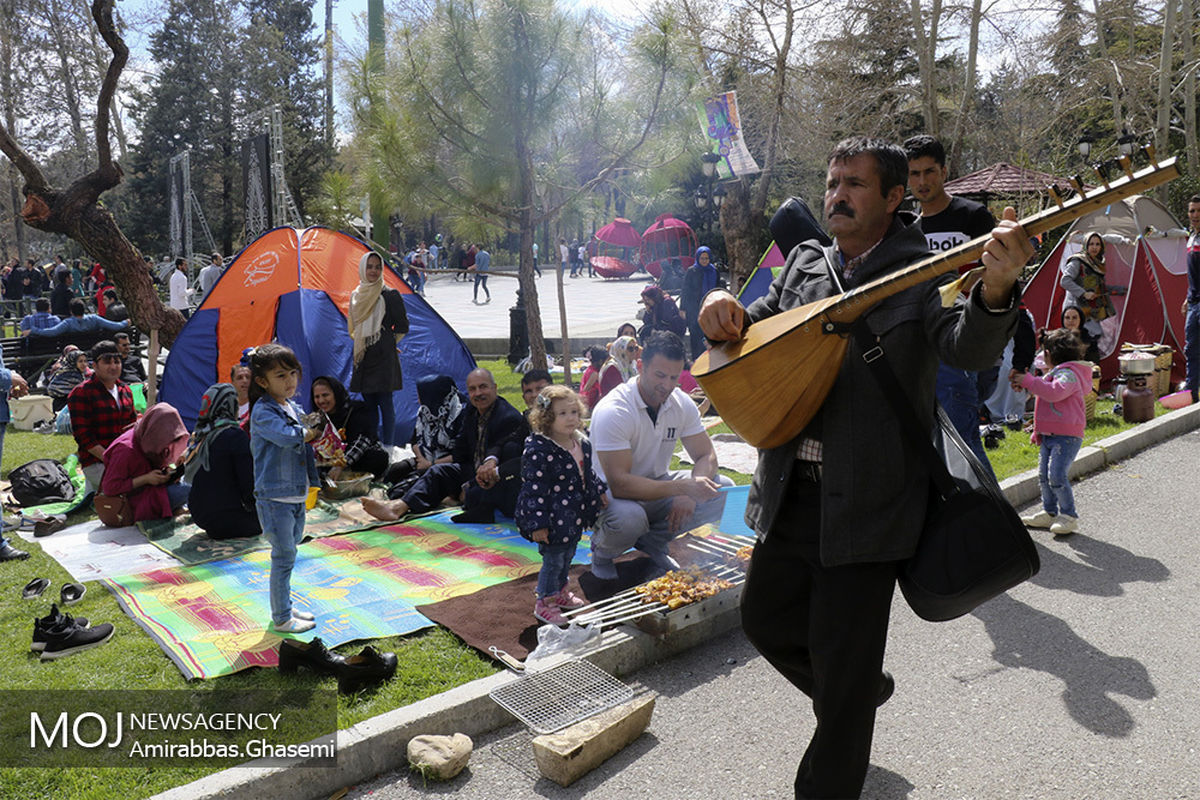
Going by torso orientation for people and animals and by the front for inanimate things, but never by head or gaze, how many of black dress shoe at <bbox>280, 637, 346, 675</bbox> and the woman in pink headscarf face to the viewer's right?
2

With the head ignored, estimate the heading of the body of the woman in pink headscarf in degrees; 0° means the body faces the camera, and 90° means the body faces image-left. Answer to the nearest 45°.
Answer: approximately 270°

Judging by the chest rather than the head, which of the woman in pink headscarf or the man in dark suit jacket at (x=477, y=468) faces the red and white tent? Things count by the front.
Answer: the woman in pink headscarf

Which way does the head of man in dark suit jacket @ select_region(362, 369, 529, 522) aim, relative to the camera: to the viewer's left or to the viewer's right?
to the viewer's left

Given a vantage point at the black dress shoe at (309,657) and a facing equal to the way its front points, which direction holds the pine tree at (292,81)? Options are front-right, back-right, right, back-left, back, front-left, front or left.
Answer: left

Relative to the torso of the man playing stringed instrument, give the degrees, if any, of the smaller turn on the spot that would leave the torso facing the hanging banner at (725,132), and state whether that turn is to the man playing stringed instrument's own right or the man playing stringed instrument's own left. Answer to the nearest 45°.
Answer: approximately 135° to the man playing stringed instrument's own right

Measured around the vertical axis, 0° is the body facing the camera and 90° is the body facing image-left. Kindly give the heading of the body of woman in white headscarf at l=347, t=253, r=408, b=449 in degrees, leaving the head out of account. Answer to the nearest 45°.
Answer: approximately 0°

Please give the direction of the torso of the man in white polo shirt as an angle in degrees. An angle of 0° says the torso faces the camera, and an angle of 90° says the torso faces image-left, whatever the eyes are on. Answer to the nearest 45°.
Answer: approximately 315°

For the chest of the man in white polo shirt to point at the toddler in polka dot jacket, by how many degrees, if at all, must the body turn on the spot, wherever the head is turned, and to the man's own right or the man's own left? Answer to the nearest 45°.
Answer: approximately 90° to the man's own right

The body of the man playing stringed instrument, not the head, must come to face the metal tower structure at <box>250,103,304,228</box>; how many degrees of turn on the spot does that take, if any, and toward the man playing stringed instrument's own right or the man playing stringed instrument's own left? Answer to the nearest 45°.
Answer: approximately 90° to the man playing stringed instrument's own right

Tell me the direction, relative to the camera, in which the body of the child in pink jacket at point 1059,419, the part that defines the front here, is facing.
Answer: to the viewer's left

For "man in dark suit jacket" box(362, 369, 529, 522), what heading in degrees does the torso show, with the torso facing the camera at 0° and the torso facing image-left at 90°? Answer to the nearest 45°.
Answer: approximately 45°
